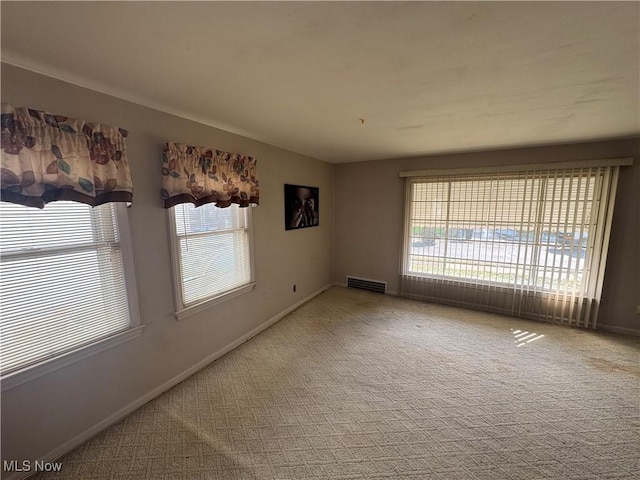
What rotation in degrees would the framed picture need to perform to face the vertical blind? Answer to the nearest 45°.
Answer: approximately 45° to its left

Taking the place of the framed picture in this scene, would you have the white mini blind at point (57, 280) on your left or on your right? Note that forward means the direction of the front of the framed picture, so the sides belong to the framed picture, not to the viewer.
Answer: on your right

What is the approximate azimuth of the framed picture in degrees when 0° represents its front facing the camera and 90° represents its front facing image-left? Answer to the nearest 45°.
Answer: approximately 315°

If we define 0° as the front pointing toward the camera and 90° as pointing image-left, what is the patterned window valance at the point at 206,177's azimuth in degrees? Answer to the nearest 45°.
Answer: approximately 315°

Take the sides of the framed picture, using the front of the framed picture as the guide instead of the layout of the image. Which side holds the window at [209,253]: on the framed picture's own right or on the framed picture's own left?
on the framed picture's own right

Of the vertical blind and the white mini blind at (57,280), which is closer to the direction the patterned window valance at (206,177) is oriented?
the vertical blind

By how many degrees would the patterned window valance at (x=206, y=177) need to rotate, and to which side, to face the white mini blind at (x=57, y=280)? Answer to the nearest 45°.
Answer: approximately 90° to its right

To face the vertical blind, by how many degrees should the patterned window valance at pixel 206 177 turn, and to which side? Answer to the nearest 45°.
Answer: approximately 45° to its left

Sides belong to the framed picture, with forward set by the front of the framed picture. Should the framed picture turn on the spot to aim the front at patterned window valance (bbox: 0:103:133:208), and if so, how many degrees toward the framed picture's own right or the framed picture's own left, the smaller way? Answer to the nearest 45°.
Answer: approximately 90° to the framed picture's own right

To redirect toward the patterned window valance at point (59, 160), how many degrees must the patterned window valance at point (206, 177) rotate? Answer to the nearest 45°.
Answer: approximately 90° to its right
